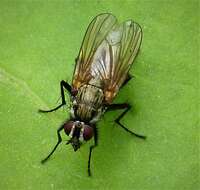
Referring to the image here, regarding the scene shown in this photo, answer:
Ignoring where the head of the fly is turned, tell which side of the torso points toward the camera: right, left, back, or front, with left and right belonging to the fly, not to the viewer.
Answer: front
